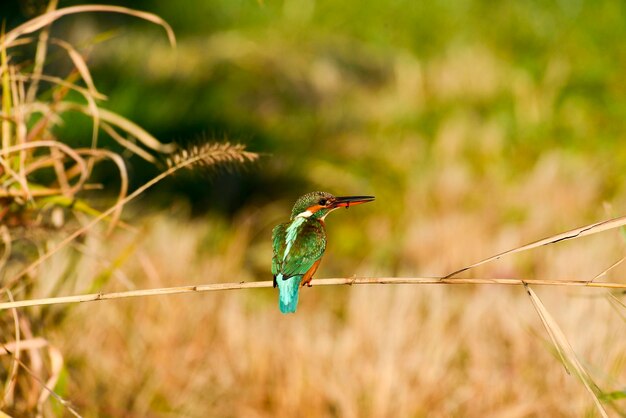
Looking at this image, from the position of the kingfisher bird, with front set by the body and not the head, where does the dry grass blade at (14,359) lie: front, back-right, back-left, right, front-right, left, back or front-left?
left

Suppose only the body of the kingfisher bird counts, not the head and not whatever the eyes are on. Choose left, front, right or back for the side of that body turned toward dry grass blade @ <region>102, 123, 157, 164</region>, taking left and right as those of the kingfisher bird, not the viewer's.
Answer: left

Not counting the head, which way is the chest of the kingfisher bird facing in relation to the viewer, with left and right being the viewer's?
facing away from the viewer and to the right of the viewer
